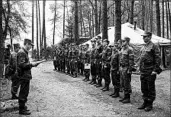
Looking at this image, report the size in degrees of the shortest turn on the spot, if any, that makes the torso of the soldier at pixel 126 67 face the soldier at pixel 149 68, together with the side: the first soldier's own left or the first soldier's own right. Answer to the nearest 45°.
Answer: approximately 90° to the first soldier's own left

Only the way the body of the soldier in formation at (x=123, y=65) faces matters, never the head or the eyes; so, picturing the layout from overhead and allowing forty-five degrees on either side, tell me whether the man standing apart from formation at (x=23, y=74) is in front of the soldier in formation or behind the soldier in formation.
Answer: in front

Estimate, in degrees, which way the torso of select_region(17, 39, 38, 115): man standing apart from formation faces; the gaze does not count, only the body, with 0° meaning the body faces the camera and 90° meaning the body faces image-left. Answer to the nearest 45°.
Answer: approximately 270°

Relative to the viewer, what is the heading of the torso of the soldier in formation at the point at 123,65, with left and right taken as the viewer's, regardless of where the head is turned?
facing the viewer and to the left of the viewer

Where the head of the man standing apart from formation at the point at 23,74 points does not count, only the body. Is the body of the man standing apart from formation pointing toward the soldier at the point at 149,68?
yes

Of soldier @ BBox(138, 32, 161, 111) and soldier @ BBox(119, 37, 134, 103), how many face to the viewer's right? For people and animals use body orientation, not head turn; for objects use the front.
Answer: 0

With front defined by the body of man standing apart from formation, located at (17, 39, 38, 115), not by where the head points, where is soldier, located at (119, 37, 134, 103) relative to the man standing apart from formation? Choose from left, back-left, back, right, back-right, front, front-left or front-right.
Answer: front

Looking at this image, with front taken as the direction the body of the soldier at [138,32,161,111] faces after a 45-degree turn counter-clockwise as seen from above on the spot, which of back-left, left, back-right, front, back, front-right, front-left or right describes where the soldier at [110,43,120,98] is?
back-right

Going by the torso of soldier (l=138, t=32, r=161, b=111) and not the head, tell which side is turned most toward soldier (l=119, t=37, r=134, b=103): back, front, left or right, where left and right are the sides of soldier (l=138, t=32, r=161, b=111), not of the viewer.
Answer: right

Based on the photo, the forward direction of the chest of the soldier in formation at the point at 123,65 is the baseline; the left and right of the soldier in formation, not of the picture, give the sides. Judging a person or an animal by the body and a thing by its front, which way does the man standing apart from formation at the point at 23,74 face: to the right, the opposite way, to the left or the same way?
the opposite way

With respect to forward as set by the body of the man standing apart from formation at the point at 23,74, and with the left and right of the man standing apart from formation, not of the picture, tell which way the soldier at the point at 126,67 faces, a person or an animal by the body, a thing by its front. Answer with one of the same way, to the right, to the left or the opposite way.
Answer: the opposite way

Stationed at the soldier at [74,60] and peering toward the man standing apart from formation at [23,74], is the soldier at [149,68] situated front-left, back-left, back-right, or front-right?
front-left

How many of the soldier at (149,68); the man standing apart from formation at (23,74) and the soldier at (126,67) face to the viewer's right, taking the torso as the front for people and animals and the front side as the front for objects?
1

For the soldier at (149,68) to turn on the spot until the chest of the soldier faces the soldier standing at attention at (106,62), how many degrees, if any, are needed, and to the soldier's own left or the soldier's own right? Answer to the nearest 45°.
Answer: approximately 90° to the soldier's own right
